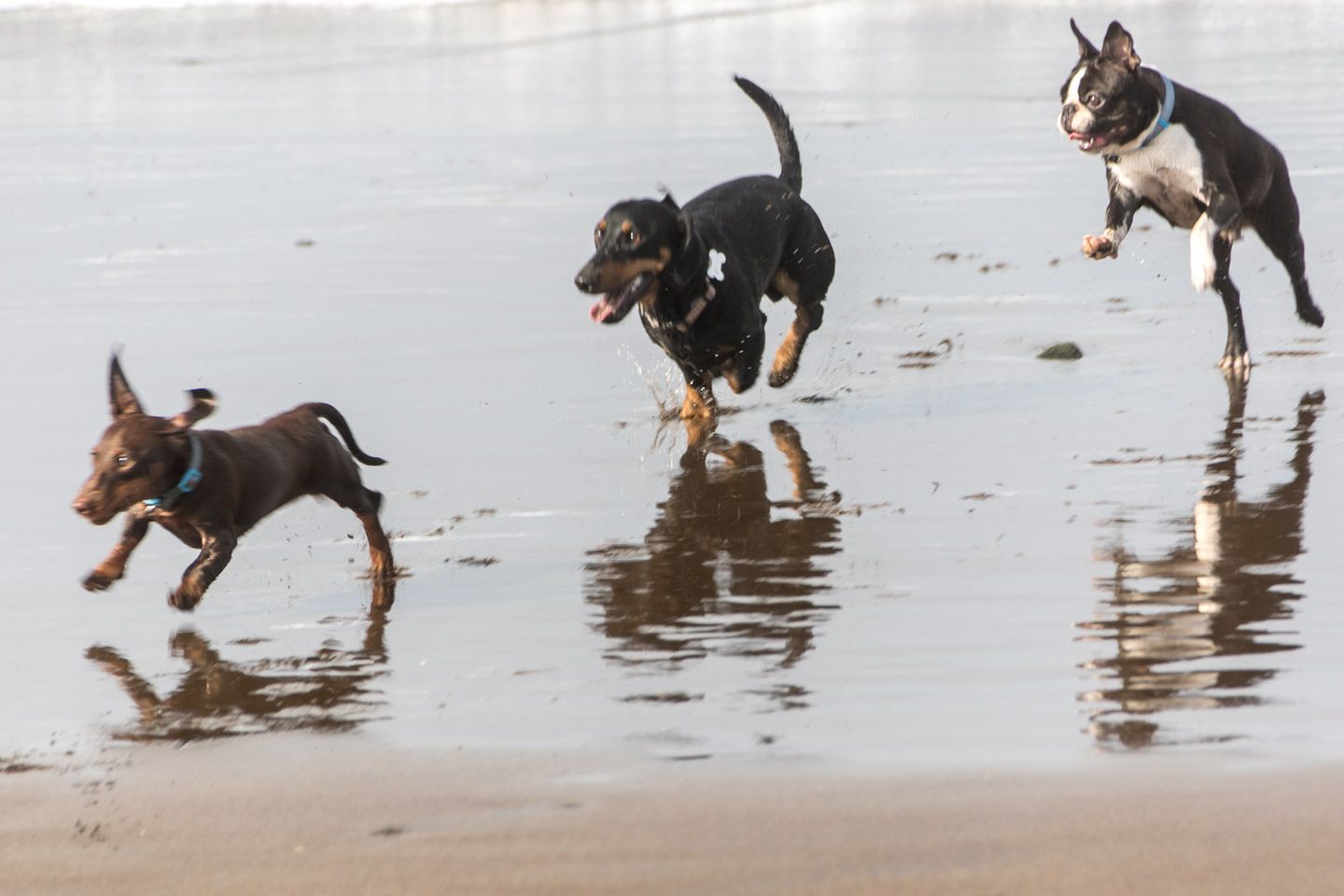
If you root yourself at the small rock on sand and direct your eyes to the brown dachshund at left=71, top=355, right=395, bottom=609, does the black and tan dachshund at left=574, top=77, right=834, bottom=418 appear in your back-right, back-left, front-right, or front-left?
front-right

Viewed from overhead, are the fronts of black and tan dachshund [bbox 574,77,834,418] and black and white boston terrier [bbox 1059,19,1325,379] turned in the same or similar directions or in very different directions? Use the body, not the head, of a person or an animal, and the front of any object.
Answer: same or similar directions

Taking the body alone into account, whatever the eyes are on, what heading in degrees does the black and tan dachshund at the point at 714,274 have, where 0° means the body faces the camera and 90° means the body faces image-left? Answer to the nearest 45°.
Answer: approximately 45°

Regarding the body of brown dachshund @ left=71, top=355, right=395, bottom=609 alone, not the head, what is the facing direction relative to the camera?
to the viewer's left

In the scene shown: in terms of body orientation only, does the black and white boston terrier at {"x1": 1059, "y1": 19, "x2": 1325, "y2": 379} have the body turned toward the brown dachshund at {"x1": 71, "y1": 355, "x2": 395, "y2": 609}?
yes

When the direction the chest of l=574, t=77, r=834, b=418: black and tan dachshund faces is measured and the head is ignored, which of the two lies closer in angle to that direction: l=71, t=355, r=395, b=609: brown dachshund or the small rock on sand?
the brown dachshund

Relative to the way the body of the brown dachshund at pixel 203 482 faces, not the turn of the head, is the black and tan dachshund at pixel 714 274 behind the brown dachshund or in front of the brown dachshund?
behind

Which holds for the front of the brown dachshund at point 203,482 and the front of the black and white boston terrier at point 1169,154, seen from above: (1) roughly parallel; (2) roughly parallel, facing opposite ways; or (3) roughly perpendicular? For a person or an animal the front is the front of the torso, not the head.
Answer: roughly parallel

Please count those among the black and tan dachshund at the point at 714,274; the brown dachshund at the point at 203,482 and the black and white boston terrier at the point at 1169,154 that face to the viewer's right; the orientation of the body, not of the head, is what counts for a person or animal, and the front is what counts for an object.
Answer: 0

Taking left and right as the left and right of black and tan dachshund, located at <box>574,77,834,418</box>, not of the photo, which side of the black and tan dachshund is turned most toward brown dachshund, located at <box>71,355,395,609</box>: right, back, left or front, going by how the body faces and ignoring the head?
front

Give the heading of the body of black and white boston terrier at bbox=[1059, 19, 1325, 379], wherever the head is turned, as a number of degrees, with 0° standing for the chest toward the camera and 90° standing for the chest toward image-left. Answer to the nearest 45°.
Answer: approximately 45°

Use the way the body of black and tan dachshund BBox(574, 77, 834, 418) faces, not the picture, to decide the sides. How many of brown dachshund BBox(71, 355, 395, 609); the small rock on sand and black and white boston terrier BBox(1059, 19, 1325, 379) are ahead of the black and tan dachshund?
1

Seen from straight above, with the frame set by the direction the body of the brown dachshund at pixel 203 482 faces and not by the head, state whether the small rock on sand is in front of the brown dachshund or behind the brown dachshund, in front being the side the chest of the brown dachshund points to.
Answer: behind
